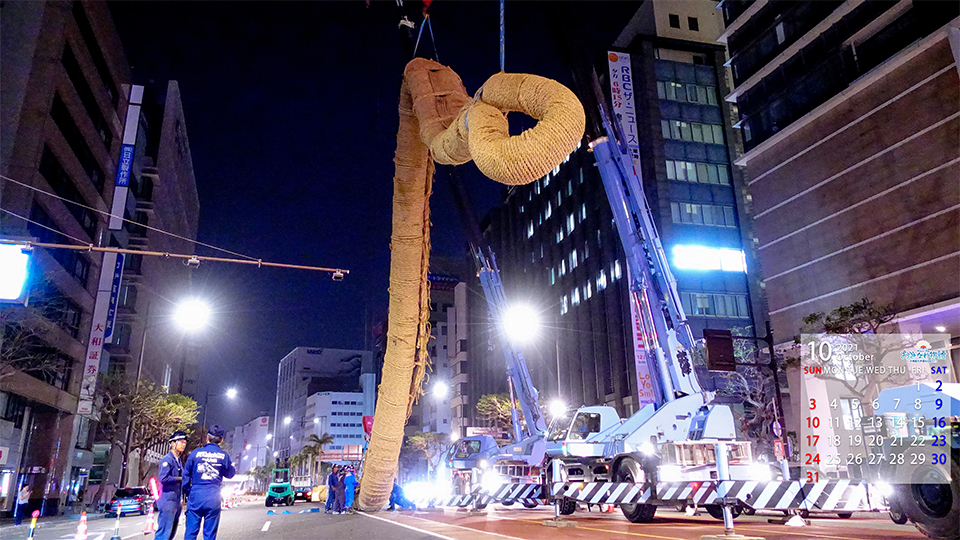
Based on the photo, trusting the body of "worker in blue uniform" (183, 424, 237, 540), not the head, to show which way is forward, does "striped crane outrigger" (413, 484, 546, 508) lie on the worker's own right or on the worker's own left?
on the worker's own right

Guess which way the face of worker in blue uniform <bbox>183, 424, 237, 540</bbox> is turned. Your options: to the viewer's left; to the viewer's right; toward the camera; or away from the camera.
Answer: away from the camera

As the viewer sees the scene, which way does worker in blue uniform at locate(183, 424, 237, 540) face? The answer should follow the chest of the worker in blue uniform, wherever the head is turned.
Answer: away from the camera
